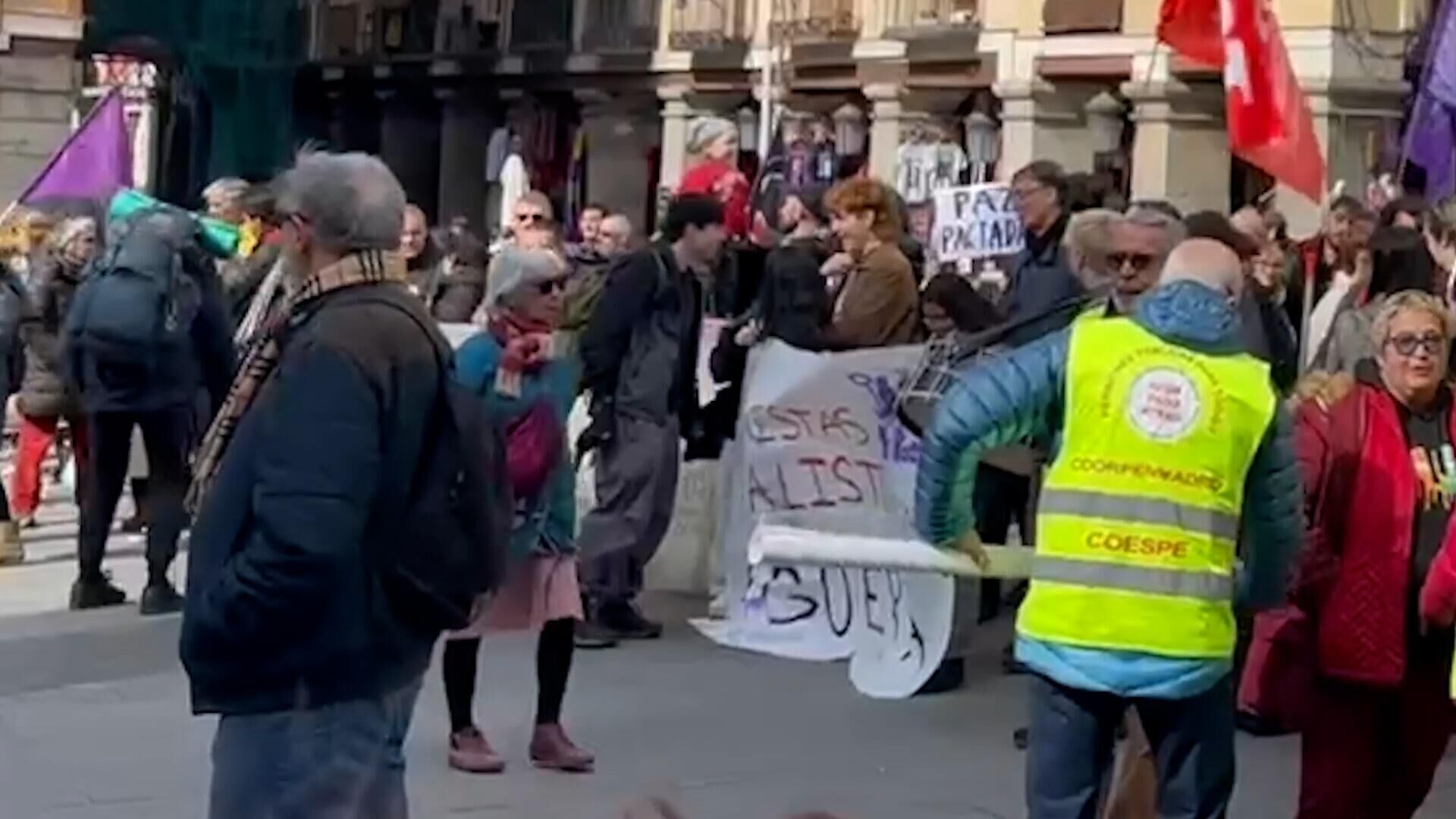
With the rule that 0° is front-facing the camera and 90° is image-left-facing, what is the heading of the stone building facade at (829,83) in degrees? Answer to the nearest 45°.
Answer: approximately 0°

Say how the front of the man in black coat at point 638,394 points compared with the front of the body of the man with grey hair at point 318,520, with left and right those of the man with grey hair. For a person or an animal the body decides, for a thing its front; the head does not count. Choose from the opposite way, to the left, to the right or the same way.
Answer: the opposite way

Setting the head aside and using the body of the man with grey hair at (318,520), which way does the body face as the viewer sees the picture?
to the viewer's left

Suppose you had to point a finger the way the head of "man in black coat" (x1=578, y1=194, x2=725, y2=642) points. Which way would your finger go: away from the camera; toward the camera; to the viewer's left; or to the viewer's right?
to the viewer's right

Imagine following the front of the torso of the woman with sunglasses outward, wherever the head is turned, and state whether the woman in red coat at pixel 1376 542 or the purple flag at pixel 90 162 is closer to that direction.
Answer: the woman in red coat

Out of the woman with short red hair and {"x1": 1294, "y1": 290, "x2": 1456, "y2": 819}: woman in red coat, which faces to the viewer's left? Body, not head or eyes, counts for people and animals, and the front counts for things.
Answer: the woman with short red hair

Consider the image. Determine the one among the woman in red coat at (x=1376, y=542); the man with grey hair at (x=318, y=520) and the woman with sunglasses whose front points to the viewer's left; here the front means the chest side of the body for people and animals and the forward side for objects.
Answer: the man with grey hair

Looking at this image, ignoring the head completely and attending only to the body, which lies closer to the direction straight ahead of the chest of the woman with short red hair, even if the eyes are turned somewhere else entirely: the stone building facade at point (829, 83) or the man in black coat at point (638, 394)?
the man in black coat

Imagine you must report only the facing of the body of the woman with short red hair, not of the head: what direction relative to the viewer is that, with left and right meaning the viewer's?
facing to the left of the viewer
